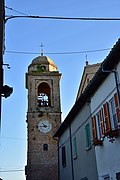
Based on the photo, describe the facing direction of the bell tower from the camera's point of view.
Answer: facing the viewer
